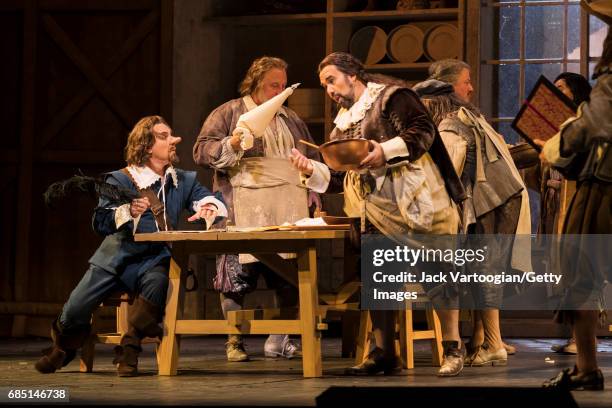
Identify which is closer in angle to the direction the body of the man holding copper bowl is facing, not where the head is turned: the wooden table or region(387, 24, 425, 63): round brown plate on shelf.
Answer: the wooden table

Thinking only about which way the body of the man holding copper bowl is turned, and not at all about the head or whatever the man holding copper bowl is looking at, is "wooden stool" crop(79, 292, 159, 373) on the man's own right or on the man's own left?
on the man's own right

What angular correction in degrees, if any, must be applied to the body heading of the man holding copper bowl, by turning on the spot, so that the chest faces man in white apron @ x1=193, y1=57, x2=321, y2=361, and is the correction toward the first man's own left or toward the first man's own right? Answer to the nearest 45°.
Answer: approximately 90° to the first man's own right

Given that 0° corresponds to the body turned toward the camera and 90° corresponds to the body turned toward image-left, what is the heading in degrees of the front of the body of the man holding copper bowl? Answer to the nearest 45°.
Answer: approximately 45°

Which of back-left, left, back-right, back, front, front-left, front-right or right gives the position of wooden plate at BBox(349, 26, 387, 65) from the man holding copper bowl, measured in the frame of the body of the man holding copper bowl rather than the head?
back-right

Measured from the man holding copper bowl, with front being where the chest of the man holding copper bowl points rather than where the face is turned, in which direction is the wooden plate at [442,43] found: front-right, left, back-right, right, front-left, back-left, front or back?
back-right
